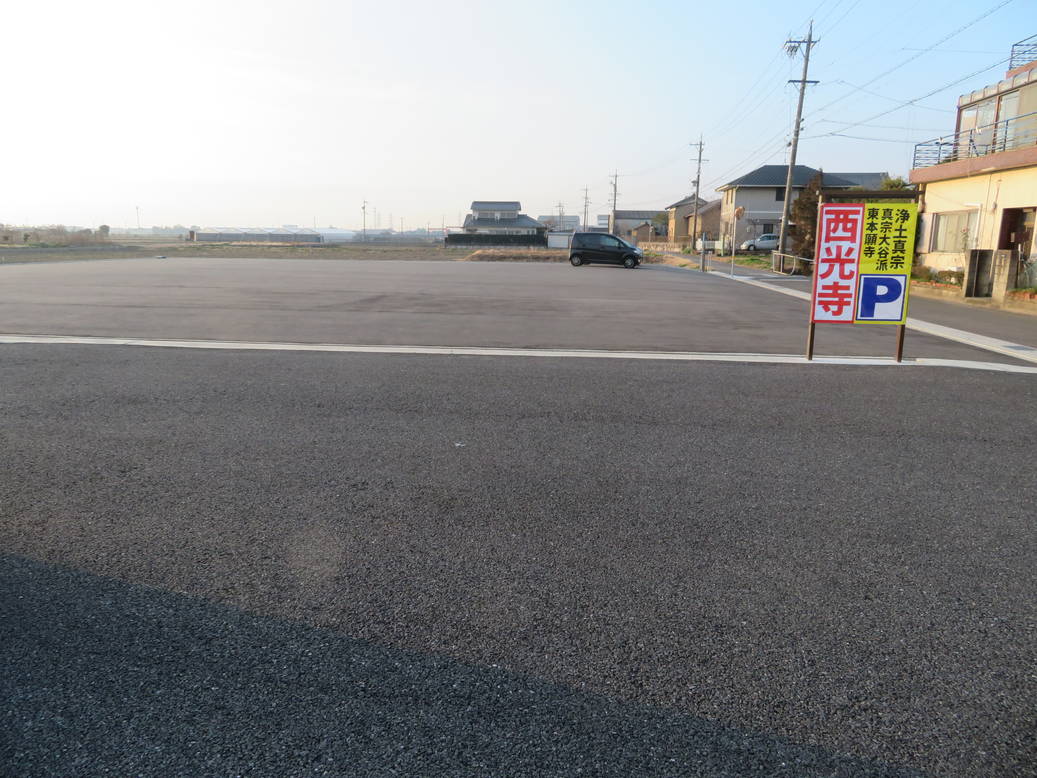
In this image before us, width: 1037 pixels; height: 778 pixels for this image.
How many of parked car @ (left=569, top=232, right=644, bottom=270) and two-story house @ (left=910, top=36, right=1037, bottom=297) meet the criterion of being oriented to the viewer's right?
1

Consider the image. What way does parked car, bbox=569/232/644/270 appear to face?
to the viewer's right

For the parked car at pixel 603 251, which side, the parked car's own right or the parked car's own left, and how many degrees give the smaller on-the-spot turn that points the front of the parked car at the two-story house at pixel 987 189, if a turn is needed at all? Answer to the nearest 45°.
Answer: approximately 45° to the parked car's own right

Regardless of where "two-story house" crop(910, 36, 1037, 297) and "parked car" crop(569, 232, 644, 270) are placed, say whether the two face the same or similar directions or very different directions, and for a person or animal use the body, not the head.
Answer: very different directions

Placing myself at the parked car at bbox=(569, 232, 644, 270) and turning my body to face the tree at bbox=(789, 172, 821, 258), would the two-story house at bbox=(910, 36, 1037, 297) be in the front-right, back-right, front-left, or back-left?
front-right

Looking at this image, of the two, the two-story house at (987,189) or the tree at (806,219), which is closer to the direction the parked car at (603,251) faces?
the tree

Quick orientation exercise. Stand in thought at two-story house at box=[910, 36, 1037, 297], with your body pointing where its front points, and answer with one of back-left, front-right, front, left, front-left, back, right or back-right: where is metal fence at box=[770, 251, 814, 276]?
right

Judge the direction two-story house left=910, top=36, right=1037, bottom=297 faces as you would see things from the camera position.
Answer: facing the viewer and to the left of the viewer

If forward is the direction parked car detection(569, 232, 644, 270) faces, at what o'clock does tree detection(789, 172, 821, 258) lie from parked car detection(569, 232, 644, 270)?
The tree is roughly at 12 o'clock from the parked car.

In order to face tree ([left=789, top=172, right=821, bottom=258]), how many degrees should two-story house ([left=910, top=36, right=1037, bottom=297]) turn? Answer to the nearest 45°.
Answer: approximately 90° to its right

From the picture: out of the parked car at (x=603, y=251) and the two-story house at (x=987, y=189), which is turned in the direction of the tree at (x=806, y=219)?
the parked car

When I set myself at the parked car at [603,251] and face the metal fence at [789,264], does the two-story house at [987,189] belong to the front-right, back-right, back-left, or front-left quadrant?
front-right

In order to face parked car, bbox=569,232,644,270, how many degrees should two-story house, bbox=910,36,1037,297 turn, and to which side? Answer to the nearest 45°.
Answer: approximately 90° to its right

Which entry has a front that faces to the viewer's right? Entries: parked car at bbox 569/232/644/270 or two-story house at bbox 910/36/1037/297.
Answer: the parked car

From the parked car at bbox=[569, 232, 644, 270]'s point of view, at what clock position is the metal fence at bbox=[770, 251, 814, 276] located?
The metal fence is roughly at 1 o'clock from the parked car.
